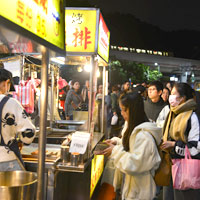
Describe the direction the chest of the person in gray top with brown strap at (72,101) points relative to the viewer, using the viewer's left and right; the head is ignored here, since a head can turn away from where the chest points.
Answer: facing the viewer and to the right of the viewer

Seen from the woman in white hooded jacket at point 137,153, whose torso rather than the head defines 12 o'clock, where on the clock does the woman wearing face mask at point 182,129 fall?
the woman wearing face mask at point 182,129 is roughly at 4 o'clock from the woman in white hooded jacket at point 137,153.

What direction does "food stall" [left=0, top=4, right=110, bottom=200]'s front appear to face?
to the viewer's right

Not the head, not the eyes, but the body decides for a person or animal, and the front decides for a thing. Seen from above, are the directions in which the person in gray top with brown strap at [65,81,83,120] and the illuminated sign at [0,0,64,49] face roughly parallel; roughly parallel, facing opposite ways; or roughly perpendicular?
roughly parallel

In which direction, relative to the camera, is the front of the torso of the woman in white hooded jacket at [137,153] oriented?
to the viewer's left

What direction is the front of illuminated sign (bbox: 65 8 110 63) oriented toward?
toward the camera

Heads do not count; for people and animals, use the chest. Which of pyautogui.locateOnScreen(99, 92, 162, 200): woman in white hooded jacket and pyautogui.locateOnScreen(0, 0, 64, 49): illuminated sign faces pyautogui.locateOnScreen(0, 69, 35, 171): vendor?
the woman in white hooded jacket

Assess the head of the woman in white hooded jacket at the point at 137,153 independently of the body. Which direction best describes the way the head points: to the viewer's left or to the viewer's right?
to the viewer's left

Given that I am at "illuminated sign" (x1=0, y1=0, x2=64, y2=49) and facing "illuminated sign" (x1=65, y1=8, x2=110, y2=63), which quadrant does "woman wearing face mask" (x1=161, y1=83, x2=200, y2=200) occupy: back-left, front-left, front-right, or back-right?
front-right

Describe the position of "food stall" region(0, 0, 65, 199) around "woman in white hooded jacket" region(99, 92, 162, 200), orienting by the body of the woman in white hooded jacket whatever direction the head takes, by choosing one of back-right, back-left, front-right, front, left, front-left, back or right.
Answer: front-left

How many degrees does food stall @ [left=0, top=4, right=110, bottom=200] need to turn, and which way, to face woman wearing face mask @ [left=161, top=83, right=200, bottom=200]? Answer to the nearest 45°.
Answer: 0° — it already faces them
